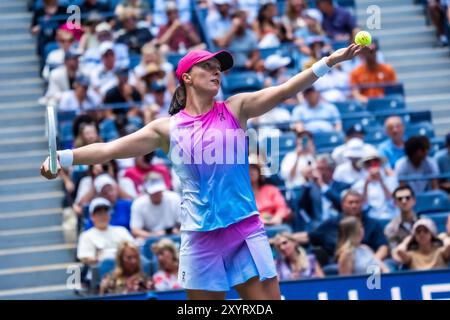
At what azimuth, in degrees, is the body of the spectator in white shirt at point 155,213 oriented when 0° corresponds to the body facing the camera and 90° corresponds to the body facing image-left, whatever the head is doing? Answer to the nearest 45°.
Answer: approximately 0°

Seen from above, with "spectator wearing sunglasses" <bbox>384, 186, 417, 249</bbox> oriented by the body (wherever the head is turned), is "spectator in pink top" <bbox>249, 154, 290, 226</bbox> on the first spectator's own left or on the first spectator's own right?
on the first spectator's own right
